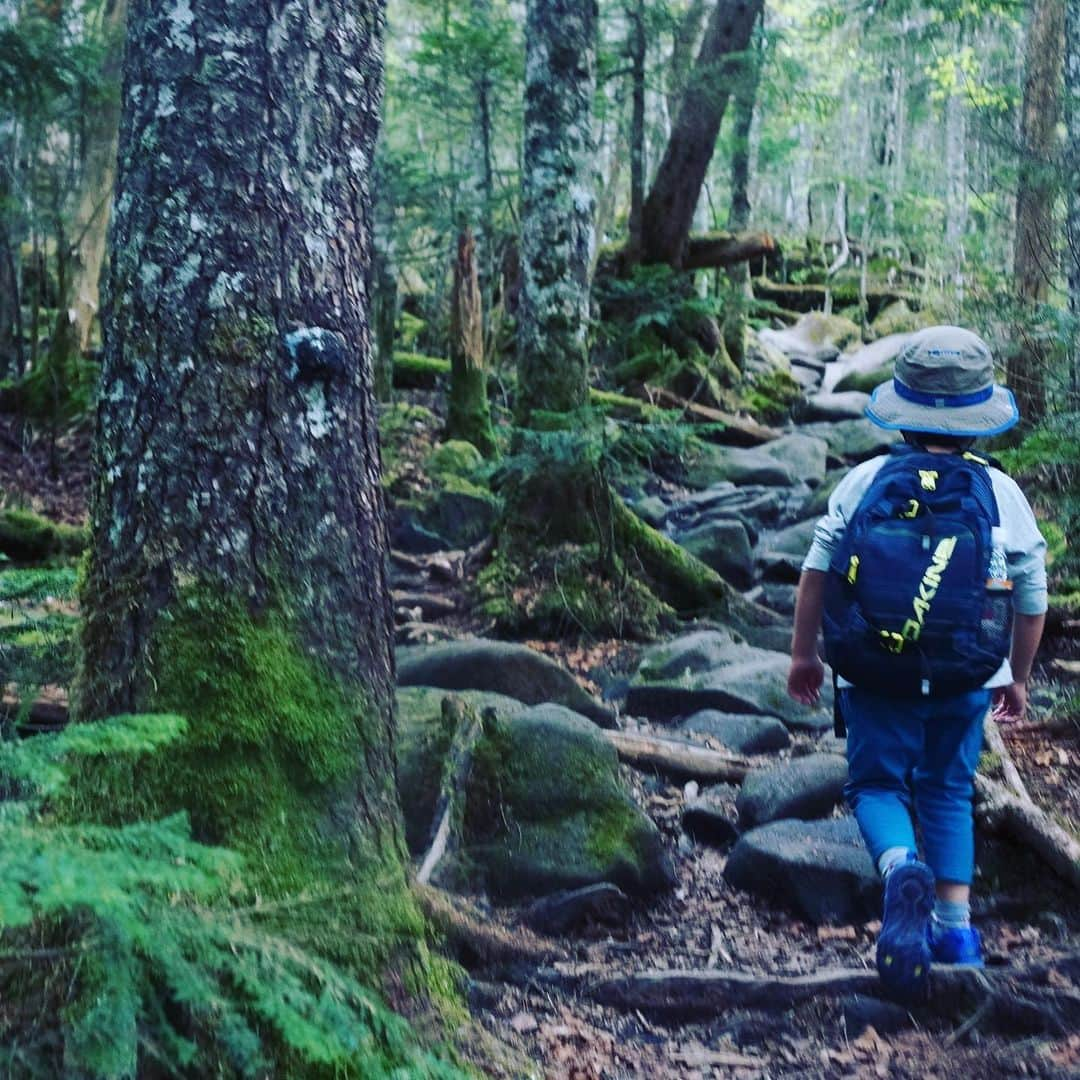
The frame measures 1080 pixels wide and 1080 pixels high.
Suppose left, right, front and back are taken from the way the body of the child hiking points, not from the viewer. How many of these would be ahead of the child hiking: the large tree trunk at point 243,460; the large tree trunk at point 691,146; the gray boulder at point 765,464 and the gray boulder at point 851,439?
3

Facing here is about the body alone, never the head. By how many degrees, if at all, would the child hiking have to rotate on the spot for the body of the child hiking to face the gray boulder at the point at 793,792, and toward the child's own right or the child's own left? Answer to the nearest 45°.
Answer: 0° — they already face it

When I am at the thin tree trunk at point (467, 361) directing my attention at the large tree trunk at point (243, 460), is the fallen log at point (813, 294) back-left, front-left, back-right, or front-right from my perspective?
back-left

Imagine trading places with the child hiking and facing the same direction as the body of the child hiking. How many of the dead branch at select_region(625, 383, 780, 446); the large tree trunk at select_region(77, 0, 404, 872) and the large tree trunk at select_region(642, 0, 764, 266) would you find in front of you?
2

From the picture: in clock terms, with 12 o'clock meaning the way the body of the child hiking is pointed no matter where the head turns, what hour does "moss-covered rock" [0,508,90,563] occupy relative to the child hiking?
The moss-covered rock is roughly at 10 o'clock from the child hiking.

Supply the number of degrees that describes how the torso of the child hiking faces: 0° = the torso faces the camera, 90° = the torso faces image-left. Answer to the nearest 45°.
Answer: approximately 180°

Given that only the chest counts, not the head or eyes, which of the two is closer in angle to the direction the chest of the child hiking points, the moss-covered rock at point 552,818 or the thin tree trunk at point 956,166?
the thin tree trunk

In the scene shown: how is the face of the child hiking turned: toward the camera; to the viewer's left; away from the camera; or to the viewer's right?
away from the camera

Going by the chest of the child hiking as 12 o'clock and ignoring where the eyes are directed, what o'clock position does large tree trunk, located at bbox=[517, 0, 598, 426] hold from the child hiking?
The large tree trunk is roughly at 11 o'clock from the child hiking.

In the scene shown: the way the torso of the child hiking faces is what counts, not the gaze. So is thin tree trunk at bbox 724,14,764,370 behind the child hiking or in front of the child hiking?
in front

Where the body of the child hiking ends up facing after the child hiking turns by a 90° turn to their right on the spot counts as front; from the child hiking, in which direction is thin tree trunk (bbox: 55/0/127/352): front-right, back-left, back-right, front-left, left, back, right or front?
back-left

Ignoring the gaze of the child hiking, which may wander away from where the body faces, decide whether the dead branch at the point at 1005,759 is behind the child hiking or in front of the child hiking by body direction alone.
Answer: in front

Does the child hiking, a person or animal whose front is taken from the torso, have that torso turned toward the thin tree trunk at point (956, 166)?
yes

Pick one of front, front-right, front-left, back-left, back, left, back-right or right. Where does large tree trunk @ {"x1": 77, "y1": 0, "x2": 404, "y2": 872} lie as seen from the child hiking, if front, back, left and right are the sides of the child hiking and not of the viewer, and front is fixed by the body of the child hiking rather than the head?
back-left

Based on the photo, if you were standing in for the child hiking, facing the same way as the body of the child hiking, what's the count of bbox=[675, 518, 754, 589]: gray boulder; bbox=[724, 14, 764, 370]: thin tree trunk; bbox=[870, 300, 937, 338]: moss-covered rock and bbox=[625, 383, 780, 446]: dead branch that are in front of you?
4
